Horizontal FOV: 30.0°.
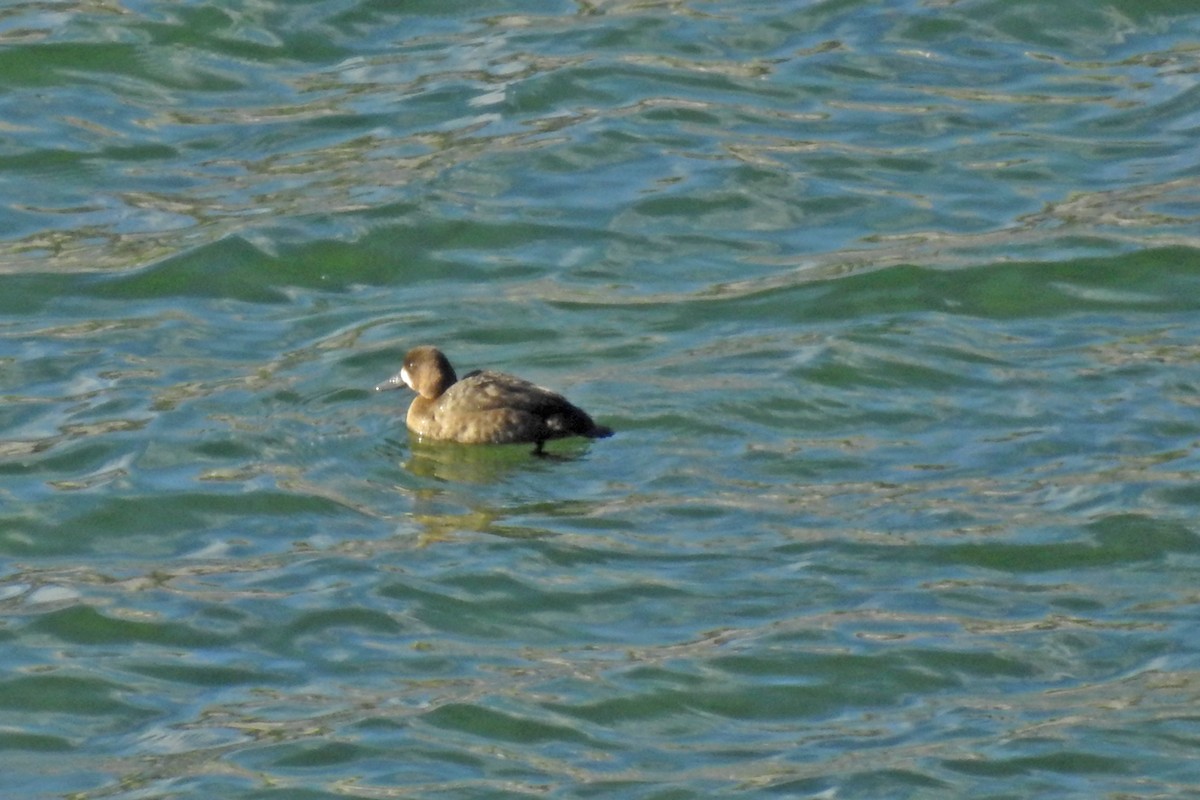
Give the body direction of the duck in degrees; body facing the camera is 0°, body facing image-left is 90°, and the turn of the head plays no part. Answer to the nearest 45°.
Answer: approximately 90°
